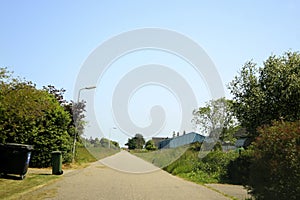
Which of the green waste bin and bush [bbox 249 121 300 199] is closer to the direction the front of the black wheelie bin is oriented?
the bush

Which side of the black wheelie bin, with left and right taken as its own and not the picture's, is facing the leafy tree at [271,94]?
left

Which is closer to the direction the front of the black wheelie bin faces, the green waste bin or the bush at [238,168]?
the bush

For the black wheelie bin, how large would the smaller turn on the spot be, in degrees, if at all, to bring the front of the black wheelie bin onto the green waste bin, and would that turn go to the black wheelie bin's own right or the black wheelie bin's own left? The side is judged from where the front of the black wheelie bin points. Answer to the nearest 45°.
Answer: approximately 135° to the black wheelie bin's own left

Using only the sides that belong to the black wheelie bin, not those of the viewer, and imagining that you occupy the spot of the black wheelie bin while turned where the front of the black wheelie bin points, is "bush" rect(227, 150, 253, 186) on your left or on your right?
on your left

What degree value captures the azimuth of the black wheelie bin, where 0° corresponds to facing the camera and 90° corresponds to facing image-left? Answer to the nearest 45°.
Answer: approximately 0°
